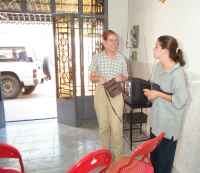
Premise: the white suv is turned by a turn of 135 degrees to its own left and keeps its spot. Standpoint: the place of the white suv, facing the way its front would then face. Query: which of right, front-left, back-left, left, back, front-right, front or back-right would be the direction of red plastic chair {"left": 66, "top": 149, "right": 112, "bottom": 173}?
front-right

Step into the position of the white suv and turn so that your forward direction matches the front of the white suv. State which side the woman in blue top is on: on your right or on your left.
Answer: on your left

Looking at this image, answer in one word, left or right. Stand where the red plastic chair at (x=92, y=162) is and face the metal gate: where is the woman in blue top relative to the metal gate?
right

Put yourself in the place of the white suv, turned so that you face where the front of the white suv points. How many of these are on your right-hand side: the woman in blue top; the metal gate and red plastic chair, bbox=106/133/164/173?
0

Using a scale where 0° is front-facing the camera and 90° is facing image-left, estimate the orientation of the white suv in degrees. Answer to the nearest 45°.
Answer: approximately 90°

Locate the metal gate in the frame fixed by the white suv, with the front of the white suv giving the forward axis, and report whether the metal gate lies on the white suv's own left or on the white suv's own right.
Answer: on the white suv's own left

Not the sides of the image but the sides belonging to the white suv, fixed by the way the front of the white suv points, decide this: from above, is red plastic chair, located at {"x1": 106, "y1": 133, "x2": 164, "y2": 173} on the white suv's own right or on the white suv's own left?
on the white suv's own left
